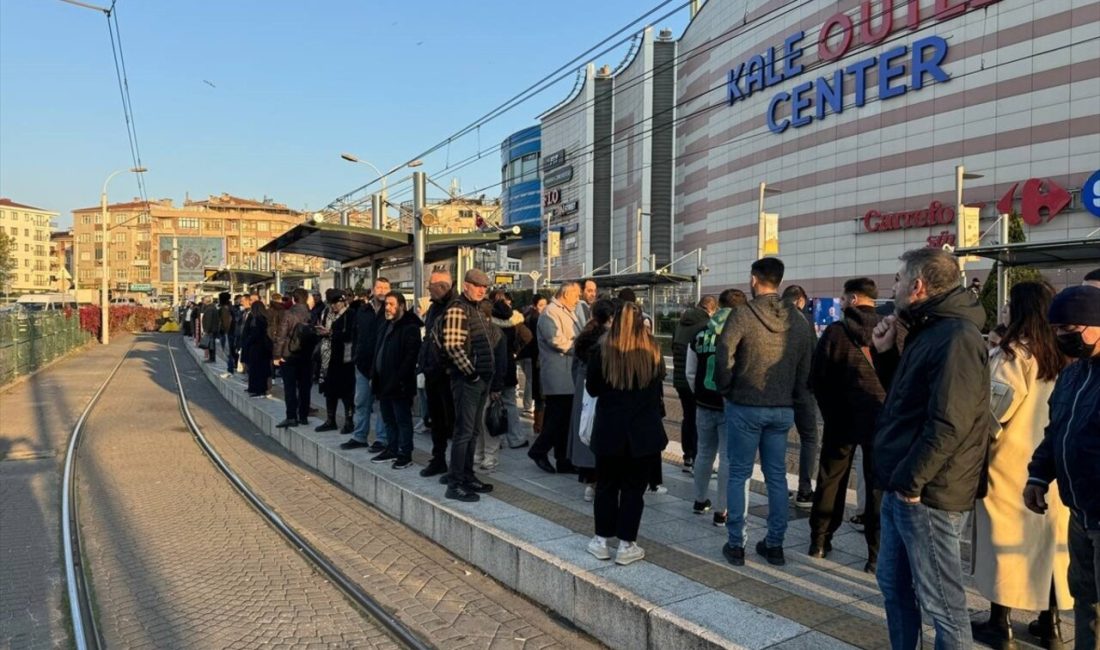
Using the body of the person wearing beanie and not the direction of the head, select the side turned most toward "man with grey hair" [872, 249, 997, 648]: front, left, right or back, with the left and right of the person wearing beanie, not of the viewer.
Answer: front

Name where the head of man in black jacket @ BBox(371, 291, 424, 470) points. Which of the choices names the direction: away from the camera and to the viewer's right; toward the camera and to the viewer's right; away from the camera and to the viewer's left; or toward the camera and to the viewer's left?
toward the camera and to the viewer's left

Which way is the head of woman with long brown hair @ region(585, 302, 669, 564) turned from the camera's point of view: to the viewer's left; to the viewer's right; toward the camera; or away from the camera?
away from the camera

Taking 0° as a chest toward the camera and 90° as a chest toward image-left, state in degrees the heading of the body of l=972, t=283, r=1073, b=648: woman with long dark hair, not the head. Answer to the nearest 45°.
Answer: approximately 135°

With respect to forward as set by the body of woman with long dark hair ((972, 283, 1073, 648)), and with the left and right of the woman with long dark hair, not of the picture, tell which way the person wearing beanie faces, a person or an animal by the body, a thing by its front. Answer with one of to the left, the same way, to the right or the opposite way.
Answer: to the left

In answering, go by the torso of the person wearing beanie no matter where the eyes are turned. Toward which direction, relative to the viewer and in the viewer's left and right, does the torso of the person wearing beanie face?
facing the viewer and to the left of the viewer

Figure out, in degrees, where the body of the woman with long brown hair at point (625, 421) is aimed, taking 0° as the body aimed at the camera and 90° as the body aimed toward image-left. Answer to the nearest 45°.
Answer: approximately 180°

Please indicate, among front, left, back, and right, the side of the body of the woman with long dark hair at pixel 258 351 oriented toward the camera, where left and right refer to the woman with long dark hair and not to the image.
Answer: back

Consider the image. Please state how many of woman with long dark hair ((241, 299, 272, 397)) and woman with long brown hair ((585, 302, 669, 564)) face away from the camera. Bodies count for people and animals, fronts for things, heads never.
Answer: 2

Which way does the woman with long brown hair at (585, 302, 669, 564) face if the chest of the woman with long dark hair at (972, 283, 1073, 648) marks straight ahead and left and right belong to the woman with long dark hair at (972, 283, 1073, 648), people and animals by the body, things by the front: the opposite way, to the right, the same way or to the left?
the same way

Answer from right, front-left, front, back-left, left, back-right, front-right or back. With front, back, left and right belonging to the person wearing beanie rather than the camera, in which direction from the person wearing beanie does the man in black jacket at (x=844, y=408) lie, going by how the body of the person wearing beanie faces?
right

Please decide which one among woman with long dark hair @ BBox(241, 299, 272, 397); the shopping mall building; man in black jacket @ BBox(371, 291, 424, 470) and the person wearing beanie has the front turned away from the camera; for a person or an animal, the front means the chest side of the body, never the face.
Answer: the woman with long dark hair

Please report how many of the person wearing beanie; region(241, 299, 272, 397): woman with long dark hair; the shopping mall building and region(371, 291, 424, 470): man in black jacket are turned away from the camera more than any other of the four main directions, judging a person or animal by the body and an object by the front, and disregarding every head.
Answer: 1

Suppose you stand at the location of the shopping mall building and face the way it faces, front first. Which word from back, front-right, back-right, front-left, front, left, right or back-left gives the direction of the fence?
front
